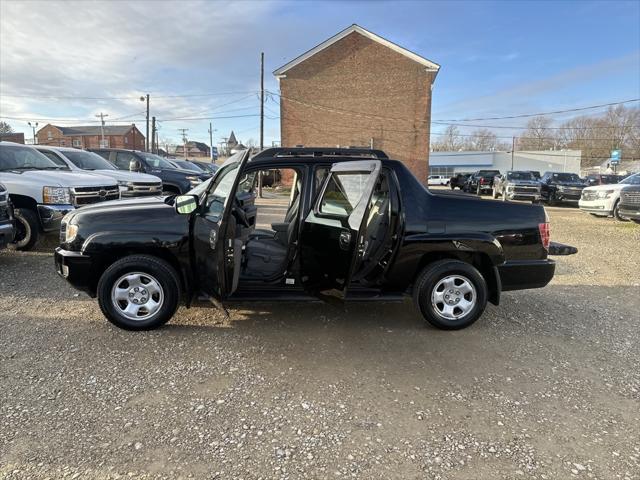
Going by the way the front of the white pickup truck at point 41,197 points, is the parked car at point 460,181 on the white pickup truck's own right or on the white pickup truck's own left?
on the white pickup truck's own left

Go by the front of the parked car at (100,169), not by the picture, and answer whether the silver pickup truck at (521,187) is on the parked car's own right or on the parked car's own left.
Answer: on the parked car's own left

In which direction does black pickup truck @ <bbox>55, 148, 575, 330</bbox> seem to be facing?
to the viewer's left

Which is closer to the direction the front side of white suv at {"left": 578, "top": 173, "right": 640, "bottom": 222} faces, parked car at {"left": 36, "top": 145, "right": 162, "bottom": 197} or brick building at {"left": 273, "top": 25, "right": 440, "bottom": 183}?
the parked car

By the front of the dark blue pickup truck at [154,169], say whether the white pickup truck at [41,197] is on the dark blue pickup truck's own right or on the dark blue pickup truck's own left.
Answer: on the dark blue pickup truck's own right

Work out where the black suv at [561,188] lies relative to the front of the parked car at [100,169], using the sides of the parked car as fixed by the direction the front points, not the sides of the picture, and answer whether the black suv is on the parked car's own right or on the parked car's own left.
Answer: on the parked car's own left

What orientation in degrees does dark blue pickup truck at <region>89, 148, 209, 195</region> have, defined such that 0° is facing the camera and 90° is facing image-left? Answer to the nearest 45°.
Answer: approximately 315°
